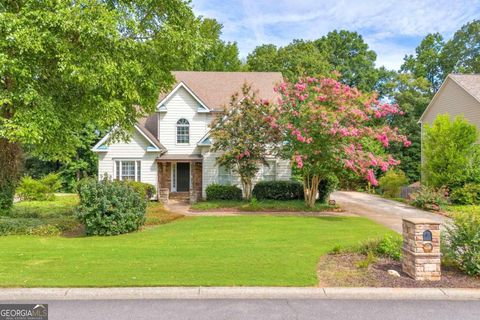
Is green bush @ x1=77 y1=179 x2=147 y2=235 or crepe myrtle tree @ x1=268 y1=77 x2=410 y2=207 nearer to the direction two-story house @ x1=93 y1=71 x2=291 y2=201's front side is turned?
the green bush

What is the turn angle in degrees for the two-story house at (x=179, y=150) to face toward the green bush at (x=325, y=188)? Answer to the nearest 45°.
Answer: approximately 45° to its left

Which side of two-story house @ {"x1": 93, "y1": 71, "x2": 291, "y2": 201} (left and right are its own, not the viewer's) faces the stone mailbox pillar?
front

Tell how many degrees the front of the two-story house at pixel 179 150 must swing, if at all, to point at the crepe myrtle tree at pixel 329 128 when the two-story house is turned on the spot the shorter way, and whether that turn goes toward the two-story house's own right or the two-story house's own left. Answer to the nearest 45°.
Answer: approximately 45° to the two-story house's own left

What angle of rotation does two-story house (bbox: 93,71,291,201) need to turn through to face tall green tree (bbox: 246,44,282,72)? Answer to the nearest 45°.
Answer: approximately 135° to its left

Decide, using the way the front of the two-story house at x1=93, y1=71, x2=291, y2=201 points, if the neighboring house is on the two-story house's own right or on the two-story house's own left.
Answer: on the two-story house's own left

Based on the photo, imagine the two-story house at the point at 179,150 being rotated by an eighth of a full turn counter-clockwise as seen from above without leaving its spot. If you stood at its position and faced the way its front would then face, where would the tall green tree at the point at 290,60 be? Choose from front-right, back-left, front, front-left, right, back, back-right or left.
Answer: left

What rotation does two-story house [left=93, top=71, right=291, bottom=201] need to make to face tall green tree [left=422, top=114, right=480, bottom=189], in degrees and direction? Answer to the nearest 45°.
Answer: approximately 90° to its left

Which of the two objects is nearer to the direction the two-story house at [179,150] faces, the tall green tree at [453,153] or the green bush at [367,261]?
the green bush

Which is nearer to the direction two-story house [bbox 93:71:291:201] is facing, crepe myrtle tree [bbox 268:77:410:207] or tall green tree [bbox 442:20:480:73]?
the crepe myrtle tree

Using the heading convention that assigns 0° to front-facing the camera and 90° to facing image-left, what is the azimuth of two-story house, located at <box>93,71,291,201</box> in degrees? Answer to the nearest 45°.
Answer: approximately 0°

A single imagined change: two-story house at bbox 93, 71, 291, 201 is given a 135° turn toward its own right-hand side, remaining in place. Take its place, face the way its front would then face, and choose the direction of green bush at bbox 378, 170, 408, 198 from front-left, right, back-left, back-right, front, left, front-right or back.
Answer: back-right

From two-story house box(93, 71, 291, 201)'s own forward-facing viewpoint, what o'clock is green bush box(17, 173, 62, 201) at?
The green bush is roughly at 3 o'clock from the two-story house.

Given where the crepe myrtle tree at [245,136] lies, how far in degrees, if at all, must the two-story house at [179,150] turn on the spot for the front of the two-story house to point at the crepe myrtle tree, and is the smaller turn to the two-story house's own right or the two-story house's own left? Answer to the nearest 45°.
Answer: approximately 45° to the two-story house's own left

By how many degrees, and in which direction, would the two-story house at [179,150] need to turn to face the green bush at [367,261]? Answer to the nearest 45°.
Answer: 0° — it already faces it

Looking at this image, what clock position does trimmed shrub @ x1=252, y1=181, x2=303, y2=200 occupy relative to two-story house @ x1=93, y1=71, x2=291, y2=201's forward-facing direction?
The trimmed shrub is roughly at 10 o'clock from the two-story house.

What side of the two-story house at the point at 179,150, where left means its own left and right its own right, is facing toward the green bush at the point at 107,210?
front

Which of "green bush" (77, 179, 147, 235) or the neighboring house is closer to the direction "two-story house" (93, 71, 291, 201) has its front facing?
the green bush
